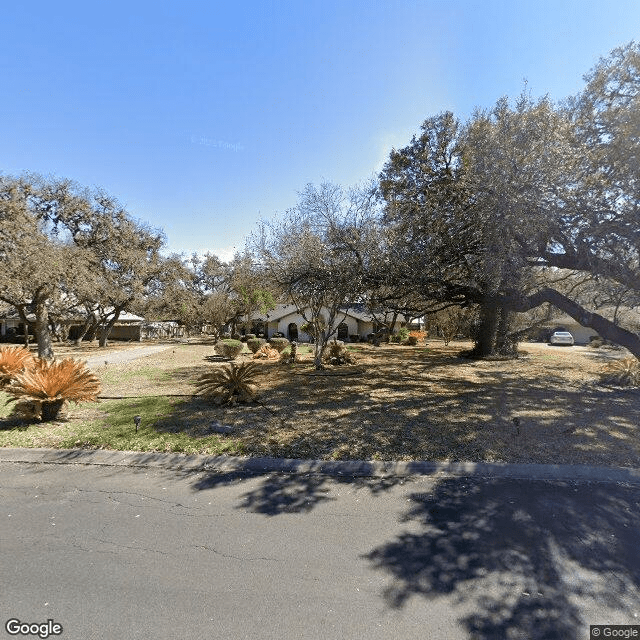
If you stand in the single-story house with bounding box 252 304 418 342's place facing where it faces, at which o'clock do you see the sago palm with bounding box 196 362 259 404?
The sago palm is roughly at 12 o'clock from the single-story house.

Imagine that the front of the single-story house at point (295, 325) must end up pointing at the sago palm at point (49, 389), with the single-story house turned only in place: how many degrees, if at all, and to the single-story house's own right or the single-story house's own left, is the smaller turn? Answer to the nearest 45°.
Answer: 0° — it already faces it

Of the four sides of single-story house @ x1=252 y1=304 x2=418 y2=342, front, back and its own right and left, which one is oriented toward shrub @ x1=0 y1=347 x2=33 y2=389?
front

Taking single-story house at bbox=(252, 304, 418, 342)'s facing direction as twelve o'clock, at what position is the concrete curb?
The concrete curb is roughly at 12 o'clock from the single-story house.

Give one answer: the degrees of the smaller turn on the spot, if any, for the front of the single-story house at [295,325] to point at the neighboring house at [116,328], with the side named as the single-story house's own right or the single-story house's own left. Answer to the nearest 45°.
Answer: approximately 90° to the single-story house's own right

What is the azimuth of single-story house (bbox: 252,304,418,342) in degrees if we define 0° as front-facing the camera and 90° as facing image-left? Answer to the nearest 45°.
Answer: approximately 0°

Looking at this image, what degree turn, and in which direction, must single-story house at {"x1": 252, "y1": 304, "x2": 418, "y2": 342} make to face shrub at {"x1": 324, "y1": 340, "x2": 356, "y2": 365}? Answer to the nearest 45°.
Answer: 0° — it already faces it

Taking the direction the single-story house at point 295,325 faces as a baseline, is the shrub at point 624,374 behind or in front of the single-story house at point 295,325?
in front

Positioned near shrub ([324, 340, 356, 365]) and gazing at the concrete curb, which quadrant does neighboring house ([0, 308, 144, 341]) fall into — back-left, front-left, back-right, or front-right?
back-right

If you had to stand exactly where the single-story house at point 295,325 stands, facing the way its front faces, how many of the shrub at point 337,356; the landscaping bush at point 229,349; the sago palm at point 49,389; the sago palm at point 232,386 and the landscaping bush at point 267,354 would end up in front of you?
5

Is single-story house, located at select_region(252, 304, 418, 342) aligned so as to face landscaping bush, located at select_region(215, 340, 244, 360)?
yes

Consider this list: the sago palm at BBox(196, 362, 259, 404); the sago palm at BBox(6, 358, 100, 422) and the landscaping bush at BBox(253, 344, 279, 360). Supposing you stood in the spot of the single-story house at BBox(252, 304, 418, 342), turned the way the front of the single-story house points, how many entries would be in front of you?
3

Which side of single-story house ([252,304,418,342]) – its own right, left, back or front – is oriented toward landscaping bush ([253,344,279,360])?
front
